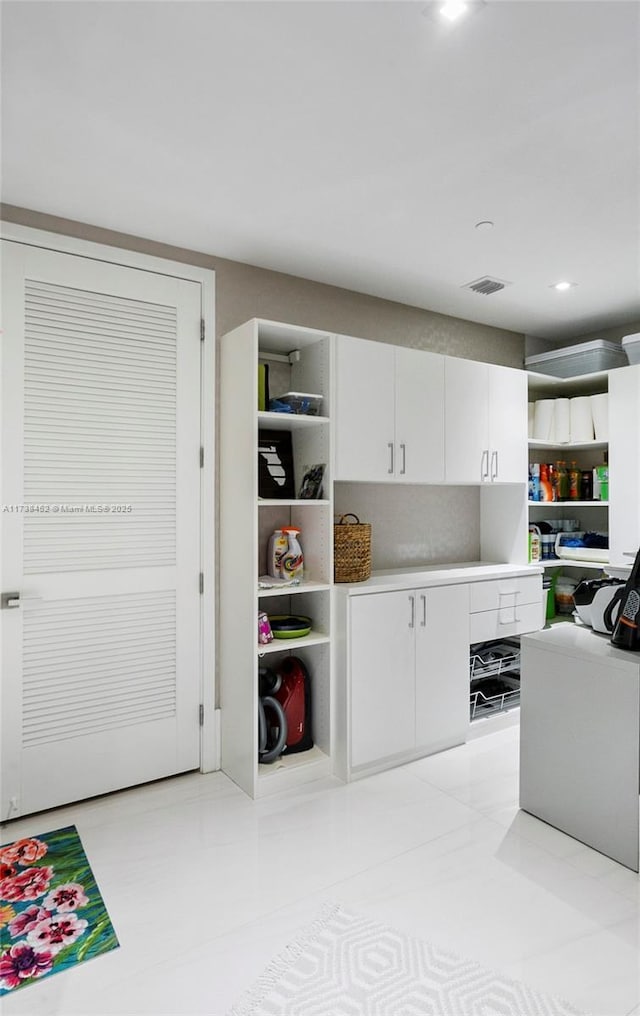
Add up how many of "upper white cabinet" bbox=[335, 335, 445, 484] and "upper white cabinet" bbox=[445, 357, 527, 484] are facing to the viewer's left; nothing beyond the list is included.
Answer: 0

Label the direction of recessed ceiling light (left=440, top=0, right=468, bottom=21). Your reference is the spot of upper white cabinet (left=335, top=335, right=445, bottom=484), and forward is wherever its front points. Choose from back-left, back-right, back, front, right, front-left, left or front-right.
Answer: front-right

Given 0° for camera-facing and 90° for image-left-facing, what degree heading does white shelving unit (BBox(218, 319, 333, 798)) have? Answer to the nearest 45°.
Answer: approximately 315°

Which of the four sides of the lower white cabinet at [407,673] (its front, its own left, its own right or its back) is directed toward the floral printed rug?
right

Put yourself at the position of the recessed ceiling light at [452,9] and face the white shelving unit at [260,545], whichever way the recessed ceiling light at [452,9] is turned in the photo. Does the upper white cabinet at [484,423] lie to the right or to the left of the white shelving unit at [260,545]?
right

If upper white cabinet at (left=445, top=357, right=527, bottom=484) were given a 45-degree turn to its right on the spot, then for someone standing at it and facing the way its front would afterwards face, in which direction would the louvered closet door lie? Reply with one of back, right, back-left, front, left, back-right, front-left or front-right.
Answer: front-right

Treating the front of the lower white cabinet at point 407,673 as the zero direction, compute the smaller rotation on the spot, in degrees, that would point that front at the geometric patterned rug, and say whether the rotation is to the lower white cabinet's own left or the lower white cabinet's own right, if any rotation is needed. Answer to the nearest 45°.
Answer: approximately 45° to the lower white cabinet's own right

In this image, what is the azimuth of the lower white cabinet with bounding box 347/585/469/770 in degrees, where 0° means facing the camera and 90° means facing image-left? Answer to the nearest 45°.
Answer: approximately 315°

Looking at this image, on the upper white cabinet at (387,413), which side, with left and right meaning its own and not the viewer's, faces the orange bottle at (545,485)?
left

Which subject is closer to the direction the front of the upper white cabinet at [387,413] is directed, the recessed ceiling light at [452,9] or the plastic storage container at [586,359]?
the recessed ceiling light

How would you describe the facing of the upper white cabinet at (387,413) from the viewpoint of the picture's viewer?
facing the viewer and to the right of the viewer
